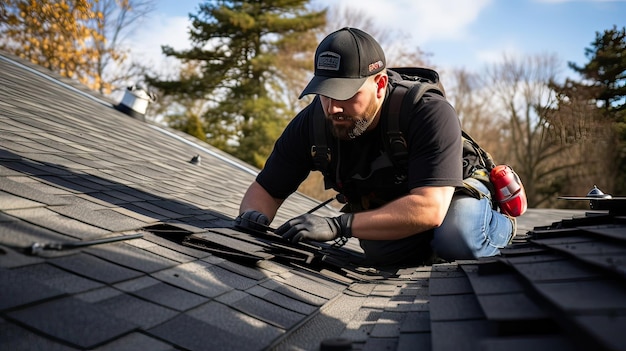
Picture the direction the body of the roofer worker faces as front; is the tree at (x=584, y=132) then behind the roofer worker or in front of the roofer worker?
behind

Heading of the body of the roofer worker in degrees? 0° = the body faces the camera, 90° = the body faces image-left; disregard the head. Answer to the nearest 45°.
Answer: approximately 45°

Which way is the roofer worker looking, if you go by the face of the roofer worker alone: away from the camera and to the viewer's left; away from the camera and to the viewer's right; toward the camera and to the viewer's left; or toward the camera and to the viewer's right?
toward the camera and to the viewer's left

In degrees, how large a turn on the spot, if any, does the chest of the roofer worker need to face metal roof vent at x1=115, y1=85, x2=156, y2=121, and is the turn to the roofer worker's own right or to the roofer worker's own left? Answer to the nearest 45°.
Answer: approximately 90° to the roofer worker's own right

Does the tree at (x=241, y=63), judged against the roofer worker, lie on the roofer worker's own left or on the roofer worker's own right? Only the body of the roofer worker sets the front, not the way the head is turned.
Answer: on the roofer worker's own right

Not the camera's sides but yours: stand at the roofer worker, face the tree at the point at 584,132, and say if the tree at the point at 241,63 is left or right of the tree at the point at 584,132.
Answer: left

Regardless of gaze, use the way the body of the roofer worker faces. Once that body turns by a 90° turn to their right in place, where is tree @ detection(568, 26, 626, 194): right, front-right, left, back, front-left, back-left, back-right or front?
right
